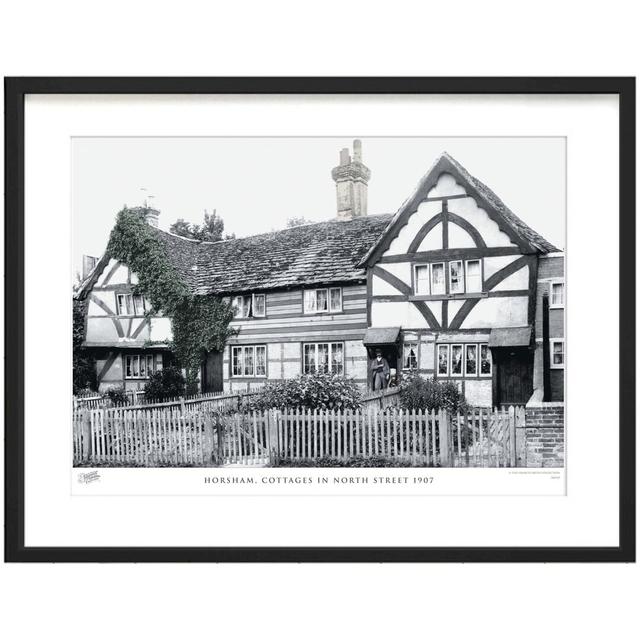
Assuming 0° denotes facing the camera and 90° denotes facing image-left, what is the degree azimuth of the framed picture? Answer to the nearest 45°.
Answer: approximately 0°
